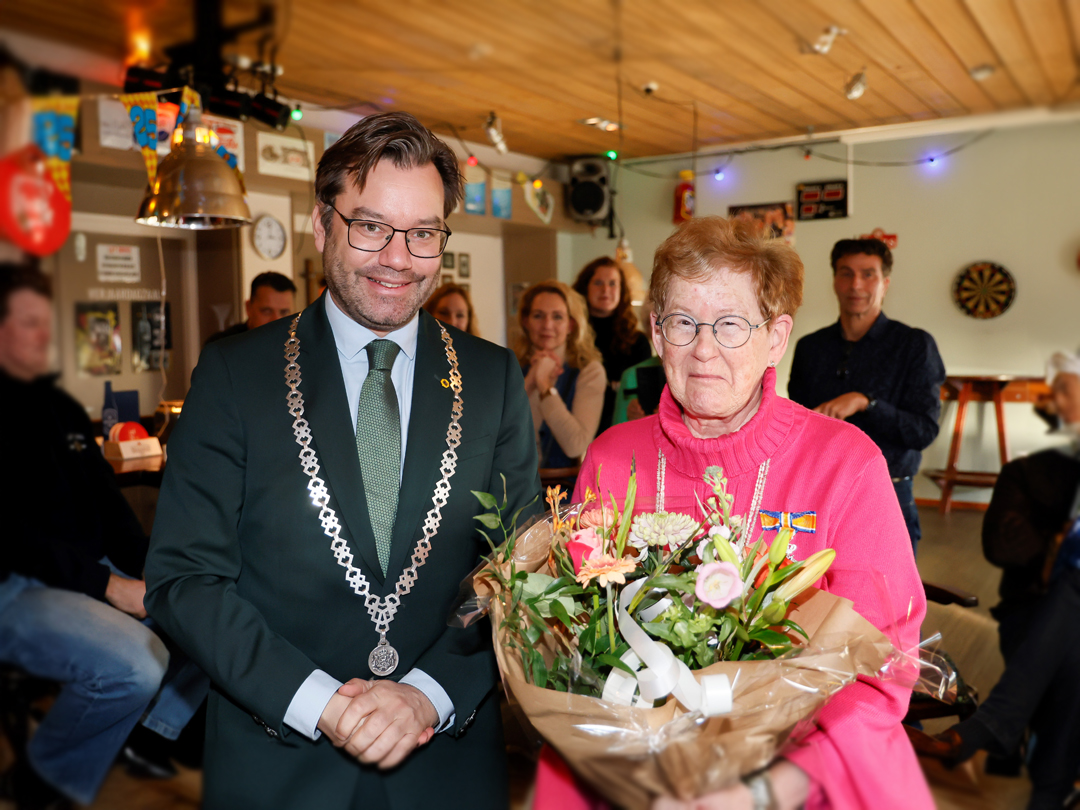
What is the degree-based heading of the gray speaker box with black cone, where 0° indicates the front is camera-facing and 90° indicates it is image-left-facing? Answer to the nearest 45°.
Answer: approximately 0°

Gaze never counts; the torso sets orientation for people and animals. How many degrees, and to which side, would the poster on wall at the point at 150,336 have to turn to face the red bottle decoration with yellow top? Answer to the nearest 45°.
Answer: approximately 90° to its left

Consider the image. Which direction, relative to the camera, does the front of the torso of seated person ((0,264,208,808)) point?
to the viewer's right

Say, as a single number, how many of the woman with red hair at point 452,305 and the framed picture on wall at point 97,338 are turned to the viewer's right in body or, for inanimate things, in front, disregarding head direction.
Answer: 0

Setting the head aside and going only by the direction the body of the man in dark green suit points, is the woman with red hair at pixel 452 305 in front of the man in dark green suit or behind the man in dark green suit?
behind
